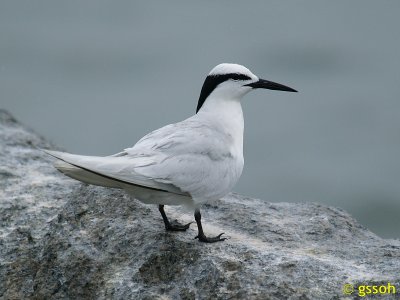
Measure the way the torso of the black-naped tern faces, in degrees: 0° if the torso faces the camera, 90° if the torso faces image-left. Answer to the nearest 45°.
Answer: approximately 270°
